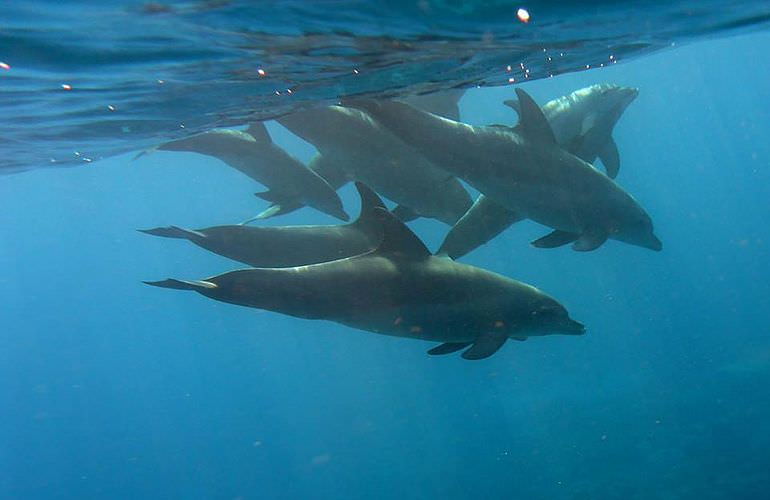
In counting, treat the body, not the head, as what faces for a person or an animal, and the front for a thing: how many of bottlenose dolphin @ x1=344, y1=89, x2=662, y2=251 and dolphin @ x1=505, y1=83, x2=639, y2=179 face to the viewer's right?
2

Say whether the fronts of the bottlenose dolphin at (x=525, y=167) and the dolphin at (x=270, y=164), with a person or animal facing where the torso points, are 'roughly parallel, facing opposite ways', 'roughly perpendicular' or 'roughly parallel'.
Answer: roughly parallel

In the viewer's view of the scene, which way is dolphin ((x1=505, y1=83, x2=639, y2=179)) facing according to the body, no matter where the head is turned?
to the viewer's right

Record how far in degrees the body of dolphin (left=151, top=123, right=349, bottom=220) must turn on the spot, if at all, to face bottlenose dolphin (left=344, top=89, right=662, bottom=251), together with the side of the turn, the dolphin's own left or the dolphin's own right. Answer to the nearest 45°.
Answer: approximately 45° to the dolphin's own right

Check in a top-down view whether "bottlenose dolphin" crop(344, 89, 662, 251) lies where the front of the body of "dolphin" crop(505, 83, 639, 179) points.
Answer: no

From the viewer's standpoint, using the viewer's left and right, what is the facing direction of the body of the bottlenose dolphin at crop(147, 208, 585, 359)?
facing to the right of the viewer

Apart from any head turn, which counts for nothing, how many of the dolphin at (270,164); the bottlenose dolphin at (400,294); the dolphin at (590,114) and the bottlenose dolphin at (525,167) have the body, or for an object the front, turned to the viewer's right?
4

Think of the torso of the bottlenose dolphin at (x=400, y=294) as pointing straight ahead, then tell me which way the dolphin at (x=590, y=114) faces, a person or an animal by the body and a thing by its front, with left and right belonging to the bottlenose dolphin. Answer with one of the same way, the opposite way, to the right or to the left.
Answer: the same way

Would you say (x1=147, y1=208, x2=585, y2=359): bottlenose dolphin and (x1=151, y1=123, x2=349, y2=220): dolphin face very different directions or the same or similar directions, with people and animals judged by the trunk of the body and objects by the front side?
same or similar directions

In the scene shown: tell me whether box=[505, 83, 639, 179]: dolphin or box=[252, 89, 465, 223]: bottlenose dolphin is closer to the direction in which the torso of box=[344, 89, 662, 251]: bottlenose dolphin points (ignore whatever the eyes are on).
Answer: the dolphin

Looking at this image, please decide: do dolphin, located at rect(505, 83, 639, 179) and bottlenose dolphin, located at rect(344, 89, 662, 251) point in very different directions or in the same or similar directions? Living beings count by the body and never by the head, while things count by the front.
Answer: same or similar directions

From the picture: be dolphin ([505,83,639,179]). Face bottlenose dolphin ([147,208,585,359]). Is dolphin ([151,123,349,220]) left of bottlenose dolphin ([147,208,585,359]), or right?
right

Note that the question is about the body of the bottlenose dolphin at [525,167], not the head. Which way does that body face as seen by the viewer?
to the viewer's right

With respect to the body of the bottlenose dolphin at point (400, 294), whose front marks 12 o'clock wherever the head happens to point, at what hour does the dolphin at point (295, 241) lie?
The dolphin is roughly at 7 o'clock from the bottlenose dolphin.

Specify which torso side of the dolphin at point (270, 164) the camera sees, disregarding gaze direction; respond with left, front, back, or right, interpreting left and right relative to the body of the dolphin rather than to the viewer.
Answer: right
